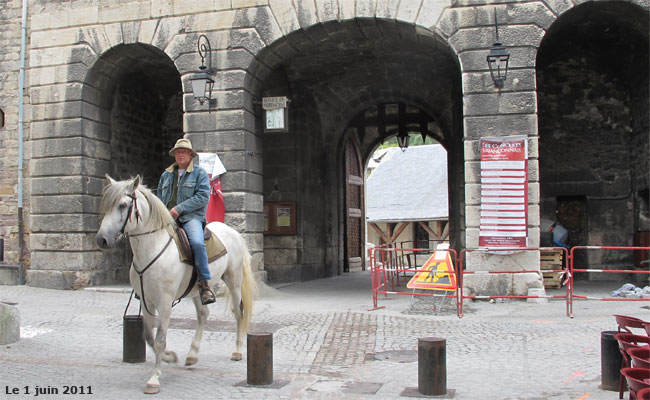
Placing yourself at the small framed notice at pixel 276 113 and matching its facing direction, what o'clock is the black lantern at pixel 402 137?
The black lantern is roughly at 7 o'clock from the small framed notice.

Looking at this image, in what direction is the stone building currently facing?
toward the camera

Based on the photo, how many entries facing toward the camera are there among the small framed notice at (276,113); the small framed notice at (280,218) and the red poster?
3

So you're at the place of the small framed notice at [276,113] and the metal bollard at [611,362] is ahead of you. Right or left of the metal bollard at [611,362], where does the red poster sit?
left

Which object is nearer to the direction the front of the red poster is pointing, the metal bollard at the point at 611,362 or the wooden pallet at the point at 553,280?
the metal bollard

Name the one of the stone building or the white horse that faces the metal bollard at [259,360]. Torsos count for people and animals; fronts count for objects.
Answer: the stone building

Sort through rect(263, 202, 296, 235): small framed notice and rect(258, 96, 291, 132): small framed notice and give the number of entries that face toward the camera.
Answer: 2

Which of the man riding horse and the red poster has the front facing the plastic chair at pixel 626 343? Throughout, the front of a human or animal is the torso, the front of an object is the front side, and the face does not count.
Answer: the red poster

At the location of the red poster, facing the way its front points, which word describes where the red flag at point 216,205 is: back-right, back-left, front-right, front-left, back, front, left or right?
right

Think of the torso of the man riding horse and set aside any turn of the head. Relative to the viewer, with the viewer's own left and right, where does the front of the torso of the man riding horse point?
facing the viewer and to the left of the viewer

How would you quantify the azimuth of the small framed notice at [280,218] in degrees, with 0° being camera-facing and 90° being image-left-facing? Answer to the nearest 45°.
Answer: approximately 0°
